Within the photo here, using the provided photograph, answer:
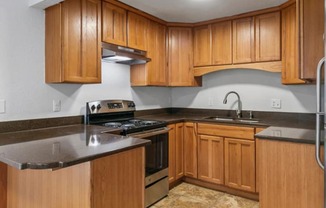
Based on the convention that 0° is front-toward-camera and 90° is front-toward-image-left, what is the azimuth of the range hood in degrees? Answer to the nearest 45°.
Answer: approximately 315°

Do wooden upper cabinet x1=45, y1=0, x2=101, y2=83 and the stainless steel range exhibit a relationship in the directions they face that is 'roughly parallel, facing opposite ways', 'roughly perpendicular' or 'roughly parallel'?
roughly parallel

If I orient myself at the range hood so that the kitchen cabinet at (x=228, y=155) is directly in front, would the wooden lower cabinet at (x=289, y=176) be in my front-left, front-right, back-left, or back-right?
front-right

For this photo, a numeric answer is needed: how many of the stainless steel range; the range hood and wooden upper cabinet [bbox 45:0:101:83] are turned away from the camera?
0

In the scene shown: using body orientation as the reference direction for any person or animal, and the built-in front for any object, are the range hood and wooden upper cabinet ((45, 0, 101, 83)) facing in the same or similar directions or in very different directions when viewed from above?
same or similar directions

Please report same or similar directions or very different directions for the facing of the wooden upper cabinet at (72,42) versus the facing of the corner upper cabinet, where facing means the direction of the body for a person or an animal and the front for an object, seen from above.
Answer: same or similar directions

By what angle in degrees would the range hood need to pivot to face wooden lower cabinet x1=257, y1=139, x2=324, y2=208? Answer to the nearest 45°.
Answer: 0° — it already faces it

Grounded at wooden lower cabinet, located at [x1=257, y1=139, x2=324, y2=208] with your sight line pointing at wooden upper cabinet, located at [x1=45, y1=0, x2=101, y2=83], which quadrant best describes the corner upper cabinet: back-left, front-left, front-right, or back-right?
front-right

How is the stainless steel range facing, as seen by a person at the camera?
facing the viewer and to the right of the viewer

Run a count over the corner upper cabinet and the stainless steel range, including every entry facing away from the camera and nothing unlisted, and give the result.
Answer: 0

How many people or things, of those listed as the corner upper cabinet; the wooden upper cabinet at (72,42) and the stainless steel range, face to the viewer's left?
0

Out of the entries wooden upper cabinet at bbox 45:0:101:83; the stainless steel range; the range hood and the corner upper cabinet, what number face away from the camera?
0

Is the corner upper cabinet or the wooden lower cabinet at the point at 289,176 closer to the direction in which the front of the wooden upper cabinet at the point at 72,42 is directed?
the wooden lower cabinet

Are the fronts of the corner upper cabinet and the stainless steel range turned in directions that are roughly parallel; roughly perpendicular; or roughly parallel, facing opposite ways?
roughly parallel
